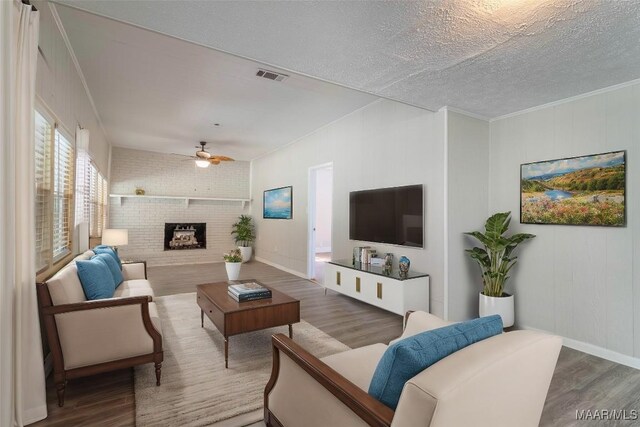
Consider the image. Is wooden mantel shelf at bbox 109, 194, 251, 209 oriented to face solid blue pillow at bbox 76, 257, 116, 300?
yes

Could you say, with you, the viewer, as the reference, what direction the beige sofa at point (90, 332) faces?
facing to the right of the viewer

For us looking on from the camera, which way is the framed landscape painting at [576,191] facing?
facing the viewer and to the left of the viewer

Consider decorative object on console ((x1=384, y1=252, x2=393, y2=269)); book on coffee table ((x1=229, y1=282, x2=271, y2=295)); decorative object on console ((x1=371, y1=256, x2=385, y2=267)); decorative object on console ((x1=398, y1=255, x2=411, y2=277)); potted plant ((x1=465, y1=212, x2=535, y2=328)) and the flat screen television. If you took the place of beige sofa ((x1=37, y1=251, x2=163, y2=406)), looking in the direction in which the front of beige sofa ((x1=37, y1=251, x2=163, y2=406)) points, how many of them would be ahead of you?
6

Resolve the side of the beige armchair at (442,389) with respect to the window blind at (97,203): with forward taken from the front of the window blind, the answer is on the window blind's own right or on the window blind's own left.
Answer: on the window blind's own right

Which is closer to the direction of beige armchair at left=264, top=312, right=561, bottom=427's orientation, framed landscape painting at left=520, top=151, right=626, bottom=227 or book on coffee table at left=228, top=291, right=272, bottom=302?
the book on coffee table

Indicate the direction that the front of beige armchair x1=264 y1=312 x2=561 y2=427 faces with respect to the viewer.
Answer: facing away from the viewer and to the left of the viewer

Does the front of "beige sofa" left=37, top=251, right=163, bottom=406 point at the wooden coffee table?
yes

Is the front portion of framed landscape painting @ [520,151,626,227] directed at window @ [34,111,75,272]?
yes

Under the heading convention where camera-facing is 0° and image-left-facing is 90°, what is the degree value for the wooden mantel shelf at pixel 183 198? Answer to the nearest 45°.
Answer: approximately 0°

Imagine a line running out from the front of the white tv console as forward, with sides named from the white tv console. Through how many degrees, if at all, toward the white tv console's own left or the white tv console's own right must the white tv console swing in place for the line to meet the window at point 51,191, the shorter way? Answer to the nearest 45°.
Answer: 0° — it already faces it

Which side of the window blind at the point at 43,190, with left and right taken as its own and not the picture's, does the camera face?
right

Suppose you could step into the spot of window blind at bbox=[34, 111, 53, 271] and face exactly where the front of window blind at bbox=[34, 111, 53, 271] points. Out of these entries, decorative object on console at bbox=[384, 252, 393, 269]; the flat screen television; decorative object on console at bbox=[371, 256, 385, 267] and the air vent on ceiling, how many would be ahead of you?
4

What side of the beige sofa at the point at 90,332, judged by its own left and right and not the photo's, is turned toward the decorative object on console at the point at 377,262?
front
